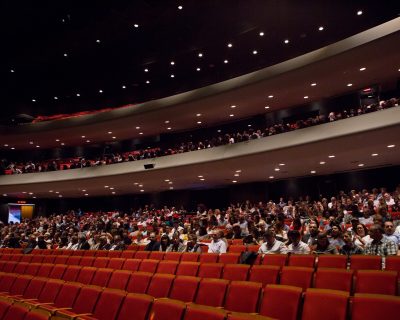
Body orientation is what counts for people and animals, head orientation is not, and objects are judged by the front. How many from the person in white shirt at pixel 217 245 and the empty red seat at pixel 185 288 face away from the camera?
0

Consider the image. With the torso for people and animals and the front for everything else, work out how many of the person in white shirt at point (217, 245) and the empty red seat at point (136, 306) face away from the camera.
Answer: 0

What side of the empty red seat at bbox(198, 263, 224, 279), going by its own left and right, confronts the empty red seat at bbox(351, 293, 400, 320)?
left

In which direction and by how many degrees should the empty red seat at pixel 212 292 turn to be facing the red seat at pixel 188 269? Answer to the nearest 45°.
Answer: approximately 135° to its right

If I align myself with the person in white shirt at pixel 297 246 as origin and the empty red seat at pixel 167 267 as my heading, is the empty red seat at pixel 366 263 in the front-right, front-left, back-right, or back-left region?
back-left

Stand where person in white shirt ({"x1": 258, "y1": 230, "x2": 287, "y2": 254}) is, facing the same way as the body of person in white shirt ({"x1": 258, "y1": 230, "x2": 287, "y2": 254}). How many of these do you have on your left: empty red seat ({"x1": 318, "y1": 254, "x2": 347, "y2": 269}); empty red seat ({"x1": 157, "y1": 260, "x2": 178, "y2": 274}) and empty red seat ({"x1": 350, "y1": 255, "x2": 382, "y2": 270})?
2

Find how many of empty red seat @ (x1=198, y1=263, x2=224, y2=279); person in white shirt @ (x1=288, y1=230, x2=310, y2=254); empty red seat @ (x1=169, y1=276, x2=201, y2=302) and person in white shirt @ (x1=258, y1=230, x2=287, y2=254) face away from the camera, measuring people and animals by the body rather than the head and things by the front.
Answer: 0

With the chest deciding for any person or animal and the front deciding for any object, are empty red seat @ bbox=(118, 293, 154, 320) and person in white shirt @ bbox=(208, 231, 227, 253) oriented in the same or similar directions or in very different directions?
same or similar directions

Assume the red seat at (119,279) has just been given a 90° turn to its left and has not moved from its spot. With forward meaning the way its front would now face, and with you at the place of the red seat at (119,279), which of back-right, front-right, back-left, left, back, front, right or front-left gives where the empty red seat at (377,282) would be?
front

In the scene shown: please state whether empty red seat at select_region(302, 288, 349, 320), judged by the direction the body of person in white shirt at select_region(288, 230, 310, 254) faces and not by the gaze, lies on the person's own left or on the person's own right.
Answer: on the person's own left

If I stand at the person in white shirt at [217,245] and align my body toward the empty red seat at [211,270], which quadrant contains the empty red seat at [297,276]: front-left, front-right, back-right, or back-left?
front-left

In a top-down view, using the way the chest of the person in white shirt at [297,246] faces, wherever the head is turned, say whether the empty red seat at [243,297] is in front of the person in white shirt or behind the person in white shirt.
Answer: in front

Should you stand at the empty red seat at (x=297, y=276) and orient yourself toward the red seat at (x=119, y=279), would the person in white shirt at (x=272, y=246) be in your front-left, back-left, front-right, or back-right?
front-right

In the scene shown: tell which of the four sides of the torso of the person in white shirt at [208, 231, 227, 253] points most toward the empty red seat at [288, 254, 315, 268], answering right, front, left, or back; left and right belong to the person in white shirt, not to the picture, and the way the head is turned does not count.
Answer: left

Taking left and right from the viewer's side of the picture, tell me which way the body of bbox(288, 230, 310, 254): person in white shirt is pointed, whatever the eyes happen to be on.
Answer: facing the viewer and to the left of the viewer

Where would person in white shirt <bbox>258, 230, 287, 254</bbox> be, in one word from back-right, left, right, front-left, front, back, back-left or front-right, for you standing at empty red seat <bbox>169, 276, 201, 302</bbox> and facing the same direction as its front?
back

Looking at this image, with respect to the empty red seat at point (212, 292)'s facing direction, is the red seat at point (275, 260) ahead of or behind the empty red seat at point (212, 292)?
behind

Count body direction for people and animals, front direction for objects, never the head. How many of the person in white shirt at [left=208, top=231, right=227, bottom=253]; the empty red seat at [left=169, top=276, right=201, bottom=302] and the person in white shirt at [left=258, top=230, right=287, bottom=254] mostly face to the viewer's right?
0
